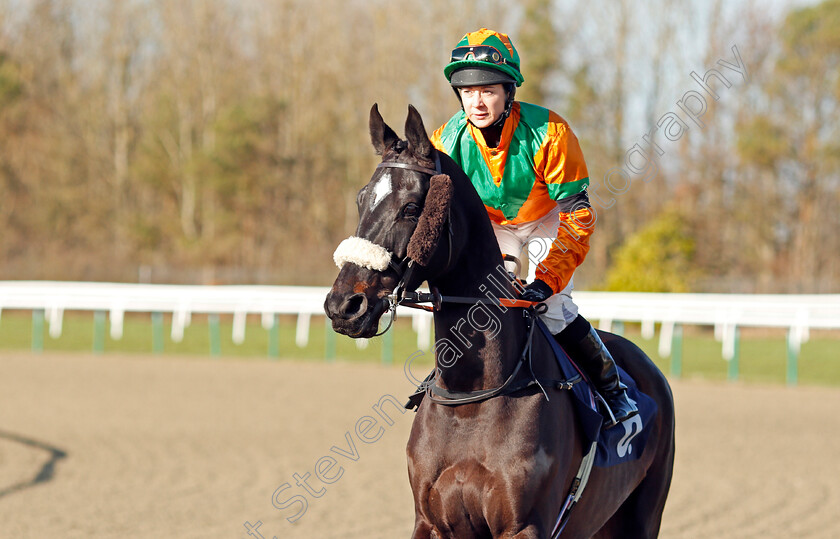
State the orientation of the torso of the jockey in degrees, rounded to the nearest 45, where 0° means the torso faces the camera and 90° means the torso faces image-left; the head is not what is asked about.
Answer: approximately 45°

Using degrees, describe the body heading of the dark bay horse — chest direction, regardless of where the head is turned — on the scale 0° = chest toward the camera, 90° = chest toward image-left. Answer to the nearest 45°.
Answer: approximately 45°
